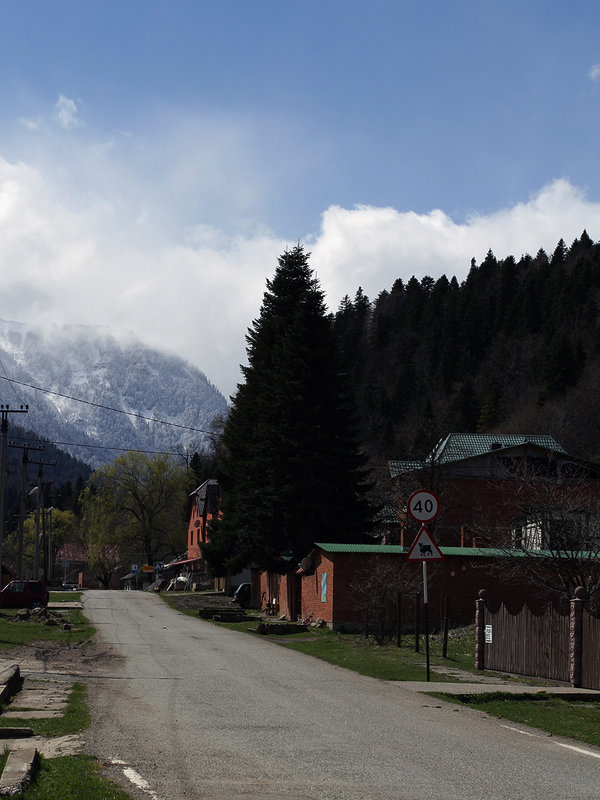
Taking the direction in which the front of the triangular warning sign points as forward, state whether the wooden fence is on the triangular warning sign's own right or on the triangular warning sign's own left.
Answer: on the triangular warning sign's own left

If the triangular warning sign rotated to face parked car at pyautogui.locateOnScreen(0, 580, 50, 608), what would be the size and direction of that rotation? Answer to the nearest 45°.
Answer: approximately 135° to its right

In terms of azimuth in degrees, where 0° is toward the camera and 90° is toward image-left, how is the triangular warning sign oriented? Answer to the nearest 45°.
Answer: approximately 0°

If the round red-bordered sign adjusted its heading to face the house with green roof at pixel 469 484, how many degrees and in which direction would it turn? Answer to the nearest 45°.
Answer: approximately 180°

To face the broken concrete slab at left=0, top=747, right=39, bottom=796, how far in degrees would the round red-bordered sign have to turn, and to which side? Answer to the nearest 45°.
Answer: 0° — it already faces it

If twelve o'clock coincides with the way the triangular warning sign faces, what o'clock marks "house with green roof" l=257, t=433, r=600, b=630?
The house with green roof is roughly at 6 o'clock from the triangular warning sign.

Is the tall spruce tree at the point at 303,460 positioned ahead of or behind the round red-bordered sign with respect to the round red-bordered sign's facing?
behind

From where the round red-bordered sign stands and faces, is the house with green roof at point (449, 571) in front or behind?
behind

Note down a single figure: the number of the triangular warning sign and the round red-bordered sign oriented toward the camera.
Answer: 2
